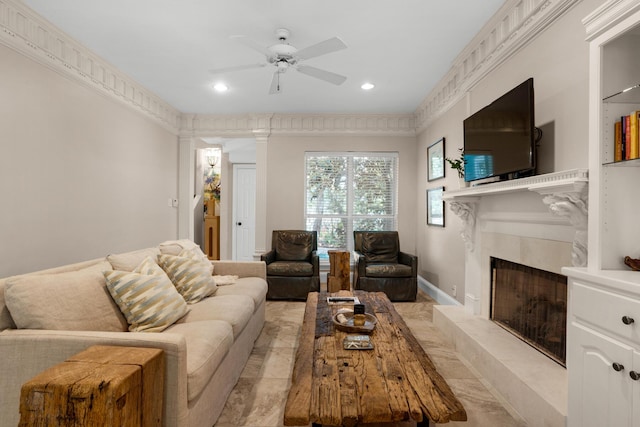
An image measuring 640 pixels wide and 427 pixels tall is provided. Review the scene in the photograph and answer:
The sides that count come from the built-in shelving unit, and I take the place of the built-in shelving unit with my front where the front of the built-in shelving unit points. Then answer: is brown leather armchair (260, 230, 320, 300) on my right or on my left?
on my right

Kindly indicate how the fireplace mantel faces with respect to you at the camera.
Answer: facing the viewer and to the left of the viewer

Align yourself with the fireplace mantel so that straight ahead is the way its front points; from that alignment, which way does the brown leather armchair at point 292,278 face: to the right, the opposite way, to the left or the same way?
to the left

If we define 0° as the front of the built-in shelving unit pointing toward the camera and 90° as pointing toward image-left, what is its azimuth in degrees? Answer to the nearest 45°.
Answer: approximately 45°

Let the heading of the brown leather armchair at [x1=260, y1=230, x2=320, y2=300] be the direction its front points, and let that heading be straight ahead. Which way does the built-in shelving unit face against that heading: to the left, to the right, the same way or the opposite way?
to the right

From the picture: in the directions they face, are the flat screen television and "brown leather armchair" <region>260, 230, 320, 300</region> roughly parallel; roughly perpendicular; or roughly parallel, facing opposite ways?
roughly perpendicular

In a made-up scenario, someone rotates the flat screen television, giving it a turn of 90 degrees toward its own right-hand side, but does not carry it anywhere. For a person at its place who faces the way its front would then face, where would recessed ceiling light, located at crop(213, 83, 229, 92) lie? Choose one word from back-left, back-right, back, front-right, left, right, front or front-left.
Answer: front-left

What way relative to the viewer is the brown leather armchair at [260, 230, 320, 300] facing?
toward the camera

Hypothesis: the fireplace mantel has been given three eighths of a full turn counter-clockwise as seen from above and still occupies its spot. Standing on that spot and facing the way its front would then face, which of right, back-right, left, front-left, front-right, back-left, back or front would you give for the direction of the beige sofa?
back-right

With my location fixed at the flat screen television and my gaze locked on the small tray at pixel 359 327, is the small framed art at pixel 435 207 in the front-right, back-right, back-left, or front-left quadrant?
back-right

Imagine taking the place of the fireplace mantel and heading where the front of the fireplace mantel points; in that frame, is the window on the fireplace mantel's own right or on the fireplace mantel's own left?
on the fireplace mantel's own right

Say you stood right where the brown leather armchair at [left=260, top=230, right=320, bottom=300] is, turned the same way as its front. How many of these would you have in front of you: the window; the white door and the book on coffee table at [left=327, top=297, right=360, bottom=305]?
1

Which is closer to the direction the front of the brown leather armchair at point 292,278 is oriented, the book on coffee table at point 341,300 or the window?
the book on coffee table

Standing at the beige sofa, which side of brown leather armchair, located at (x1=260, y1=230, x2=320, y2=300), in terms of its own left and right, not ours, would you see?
front
